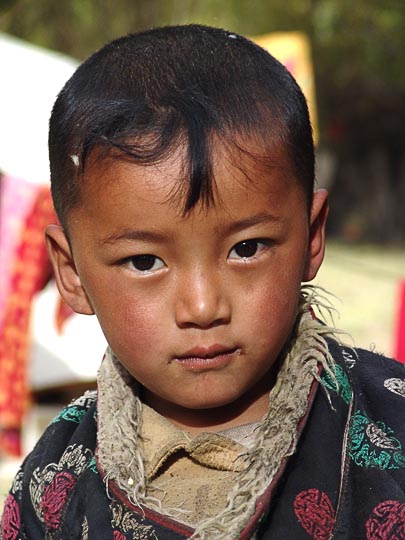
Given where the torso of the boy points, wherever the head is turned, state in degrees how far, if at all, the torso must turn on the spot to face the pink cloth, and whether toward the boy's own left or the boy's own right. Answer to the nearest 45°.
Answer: approximately 180°

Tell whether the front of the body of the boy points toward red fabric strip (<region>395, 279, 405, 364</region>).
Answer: no

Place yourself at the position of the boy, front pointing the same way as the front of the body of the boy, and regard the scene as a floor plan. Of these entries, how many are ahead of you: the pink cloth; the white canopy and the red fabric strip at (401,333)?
0

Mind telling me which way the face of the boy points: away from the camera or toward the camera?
toward the camera

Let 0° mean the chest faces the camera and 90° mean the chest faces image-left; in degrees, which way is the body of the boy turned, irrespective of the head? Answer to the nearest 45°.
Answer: approximately 0°

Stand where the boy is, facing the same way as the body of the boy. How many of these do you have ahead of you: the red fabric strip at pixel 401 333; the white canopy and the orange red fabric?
0

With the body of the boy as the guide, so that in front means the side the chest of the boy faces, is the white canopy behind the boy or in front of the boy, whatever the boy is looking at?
behind

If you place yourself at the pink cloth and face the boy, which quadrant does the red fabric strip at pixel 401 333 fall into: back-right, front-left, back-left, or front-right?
front-left

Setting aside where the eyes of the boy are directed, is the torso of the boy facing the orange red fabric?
no

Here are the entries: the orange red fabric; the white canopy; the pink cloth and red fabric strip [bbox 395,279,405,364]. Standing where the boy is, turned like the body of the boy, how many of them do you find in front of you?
0

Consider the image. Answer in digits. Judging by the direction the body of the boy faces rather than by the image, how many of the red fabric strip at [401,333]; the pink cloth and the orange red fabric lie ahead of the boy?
0
